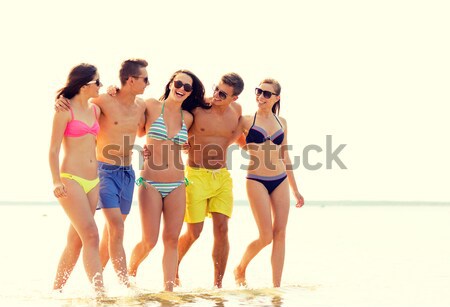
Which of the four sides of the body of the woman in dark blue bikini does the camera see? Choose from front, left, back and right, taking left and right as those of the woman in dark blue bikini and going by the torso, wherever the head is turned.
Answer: front

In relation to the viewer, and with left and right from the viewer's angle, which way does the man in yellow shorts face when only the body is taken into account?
facing the viewer

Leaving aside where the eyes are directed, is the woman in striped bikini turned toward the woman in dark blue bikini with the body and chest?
no

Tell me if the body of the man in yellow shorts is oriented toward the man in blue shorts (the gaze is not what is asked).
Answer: no

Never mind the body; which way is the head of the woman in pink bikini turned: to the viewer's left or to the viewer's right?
to the viewer's right

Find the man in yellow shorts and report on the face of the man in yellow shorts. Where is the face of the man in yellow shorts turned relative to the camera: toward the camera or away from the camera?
toward the camera

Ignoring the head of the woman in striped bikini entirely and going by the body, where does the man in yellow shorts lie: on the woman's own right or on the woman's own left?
on the woman's own left

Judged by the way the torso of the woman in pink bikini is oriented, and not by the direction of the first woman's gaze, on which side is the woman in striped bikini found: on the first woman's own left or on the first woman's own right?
on the first woman's own left

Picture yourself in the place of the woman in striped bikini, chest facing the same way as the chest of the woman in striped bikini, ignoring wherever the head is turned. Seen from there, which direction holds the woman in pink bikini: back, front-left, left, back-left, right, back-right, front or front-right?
front-right

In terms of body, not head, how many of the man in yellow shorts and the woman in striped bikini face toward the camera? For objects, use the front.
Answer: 2

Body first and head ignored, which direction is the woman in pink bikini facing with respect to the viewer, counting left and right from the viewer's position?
facing the viewer and to the right of the viewer

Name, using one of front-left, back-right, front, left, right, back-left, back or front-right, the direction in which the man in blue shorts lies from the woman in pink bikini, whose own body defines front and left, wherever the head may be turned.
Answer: left

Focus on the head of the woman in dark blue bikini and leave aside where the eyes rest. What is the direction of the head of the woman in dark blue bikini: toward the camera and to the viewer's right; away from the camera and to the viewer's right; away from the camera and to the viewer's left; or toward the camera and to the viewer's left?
toward the camera and to the viewer's left

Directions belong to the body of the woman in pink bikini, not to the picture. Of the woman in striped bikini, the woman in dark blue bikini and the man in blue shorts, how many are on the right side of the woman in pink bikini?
0

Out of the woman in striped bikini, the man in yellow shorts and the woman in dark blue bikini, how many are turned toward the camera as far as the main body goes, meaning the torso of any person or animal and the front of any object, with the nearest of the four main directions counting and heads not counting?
3
